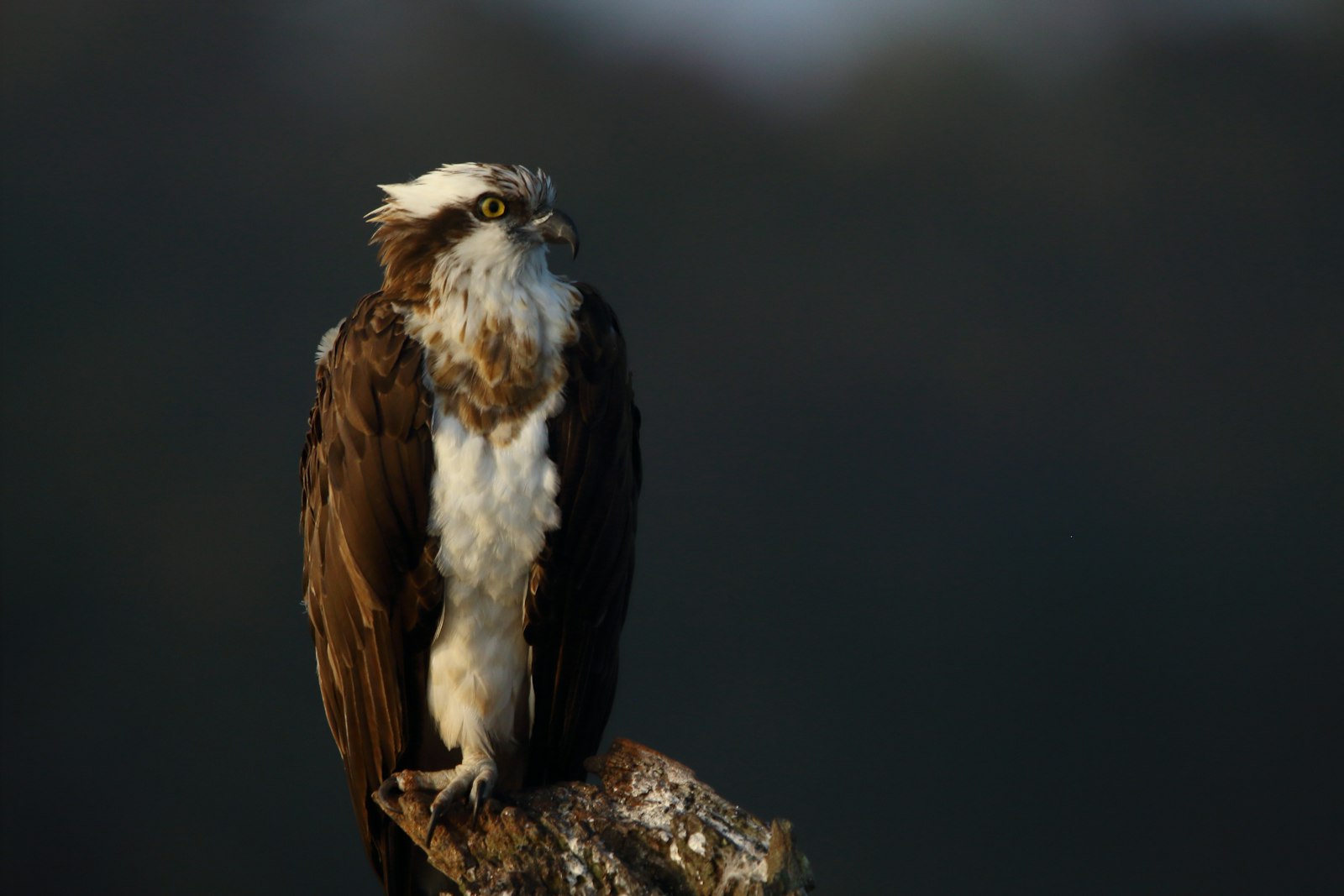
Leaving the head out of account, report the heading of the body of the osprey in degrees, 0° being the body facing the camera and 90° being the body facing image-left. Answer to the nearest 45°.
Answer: approximately 315°
